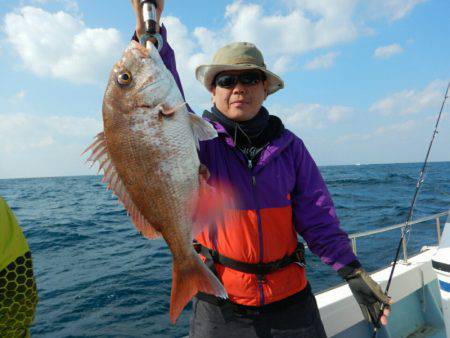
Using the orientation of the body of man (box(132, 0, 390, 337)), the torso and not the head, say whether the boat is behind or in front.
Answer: behind

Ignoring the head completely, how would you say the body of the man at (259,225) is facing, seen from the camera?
toward the camera
